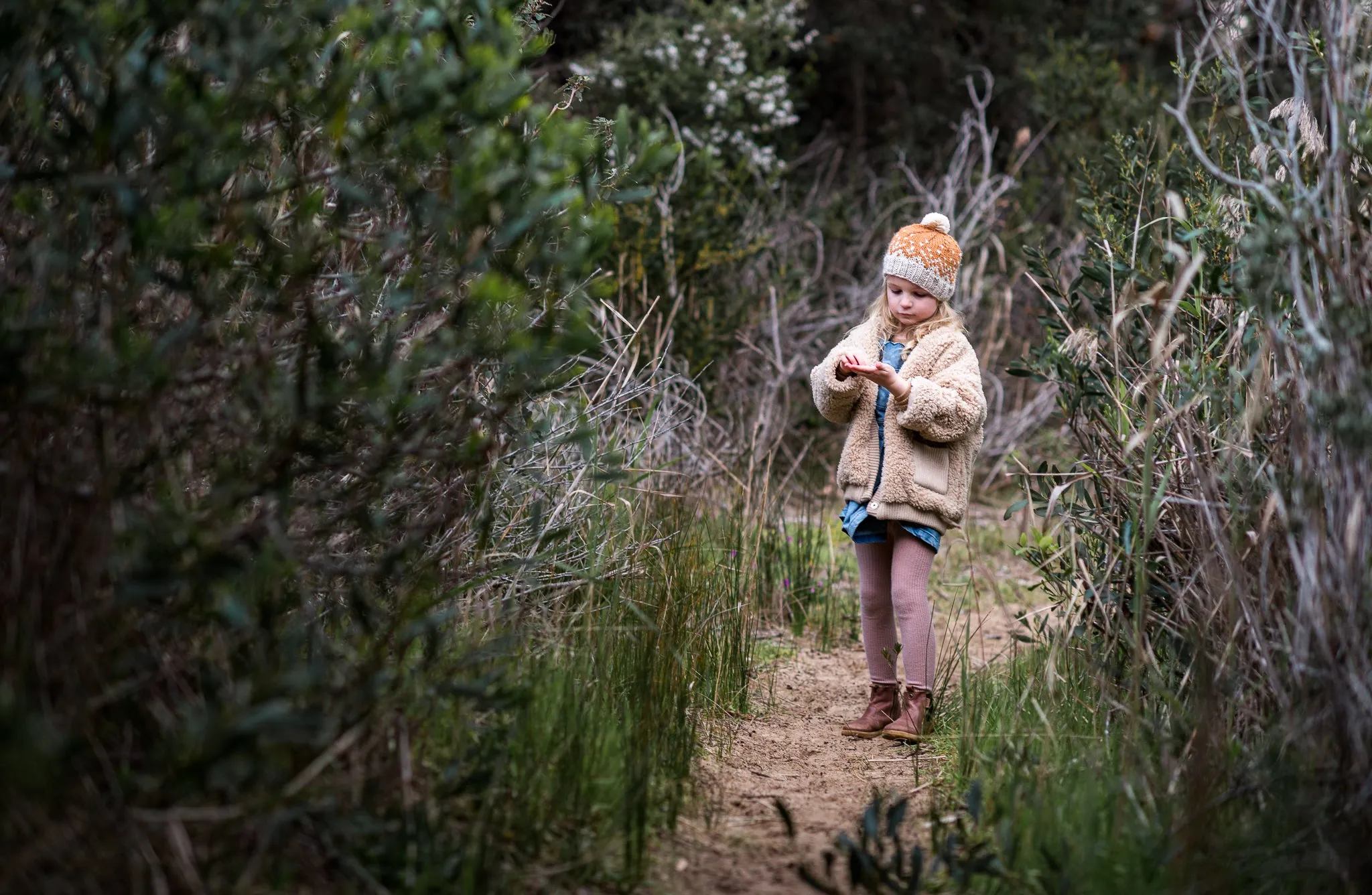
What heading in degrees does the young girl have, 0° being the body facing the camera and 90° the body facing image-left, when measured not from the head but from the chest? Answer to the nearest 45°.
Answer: approximately 45°
